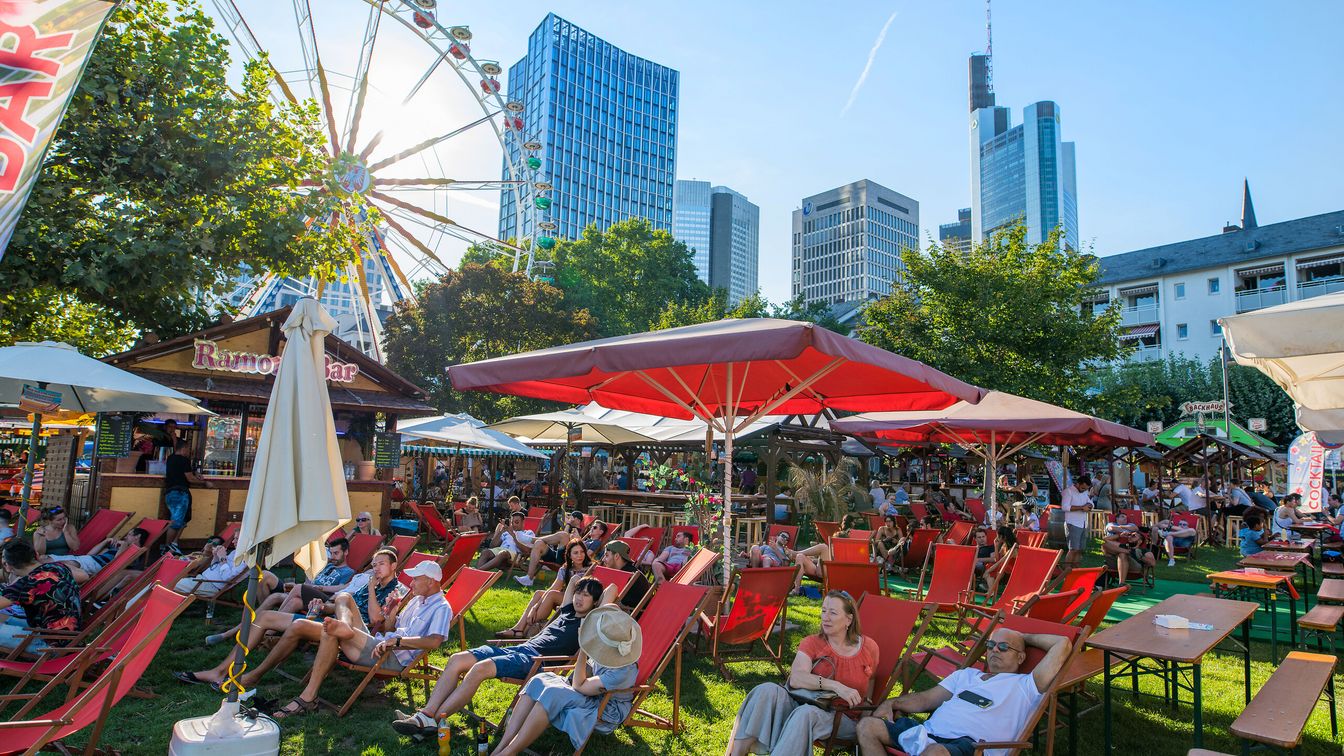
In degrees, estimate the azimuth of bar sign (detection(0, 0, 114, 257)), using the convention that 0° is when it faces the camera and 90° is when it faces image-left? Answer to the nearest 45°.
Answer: approximately 0°

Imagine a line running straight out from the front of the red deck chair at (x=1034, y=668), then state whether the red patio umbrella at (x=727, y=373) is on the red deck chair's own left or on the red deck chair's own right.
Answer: on the red deck chair's own right

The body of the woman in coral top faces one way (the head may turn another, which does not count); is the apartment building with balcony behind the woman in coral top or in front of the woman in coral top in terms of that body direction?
behind

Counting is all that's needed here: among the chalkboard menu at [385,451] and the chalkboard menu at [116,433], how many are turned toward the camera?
2

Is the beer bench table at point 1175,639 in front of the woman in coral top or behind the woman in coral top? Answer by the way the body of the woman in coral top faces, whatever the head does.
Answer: behind

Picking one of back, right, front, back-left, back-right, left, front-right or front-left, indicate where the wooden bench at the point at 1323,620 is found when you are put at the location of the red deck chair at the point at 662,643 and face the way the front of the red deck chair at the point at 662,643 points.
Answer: back-left

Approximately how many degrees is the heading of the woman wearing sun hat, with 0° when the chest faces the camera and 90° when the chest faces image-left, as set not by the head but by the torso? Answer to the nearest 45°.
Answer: approximately 45°

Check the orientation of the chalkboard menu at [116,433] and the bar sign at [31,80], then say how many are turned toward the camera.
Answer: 2

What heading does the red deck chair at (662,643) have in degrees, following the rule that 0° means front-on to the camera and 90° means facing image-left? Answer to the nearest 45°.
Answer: approximately 45°

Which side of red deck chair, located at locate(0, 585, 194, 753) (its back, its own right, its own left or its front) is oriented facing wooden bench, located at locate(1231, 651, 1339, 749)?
left

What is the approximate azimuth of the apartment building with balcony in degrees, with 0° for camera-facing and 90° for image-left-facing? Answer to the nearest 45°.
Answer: approximately 45°

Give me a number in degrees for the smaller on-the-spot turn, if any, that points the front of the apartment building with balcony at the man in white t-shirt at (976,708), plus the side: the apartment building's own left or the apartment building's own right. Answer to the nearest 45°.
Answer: approximately 45° to the apartment building's own left

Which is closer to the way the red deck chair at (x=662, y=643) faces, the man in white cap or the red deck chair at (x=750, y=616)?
the man in white cap

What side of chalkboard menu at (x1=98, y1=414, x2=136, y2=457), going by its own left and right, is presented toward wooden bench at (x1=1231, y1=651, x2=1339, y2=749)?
front

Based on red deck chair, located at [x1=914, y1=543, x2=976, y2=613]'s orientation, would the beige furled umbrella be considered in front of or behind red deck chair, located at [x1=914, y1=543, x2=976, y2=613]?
in front
